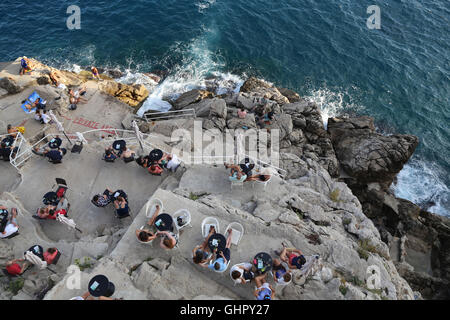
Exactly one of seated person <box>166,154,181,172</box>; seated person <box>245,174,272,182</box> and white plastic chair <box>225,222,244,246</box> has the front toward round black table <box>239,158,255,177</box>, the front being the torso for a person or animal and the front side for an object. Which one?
seated person <box>245,174,272,182</box>

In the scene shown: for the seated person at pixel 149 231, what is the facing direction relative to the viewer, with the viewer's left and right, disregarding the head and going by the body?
facing away from the viewer and to the right of the viewer

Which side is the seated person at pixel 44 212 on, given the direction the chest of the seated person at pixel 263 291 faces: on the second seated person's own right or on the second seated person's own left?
on the second seated person's own left

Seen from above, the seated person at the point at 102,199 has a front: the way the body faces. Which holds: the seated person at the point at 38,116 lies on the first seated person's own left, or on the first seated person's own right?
on the first seated person's own left

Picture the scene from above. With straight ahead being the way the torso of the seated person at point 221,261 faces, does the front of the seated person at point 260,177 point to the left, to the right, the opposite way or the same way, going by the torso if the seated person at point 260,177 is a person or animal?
to the left

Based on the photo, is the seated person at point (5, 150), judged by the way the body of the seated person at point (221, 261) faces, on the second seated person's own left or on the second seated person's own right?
on the second seated person's own left

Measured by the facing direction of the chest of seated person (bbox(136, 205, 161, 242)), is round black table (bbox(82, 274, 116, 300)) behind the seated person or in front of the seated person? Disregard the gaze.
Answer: behind

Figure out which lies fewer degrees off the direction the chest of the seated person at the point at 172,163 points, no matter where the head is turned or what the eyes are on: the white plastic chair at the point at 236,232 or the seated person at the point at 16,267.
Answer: the seated person

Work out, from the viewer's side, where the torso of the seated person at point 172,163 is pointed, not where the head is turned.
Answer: to the viewer's left

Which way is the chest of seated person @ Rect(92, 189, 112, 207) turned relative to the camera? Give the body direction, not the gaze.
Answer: to the viewer's right

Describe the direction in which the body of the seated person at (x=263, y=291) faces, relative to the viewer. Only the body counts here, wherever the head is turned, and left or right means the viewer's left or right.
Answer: facing away from the viewer

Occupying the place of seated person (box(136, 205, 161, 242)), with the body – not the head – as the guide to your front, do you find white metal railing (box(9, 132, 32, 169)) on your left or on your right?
on your left
